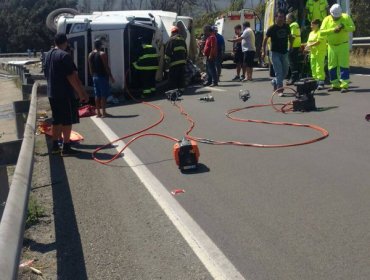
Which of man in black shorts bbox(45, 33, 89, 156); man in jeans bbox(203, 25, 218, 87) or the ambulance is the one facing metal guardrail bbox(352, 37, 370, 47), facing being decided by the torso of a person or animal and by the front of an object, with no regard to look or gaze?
the man in black shorts

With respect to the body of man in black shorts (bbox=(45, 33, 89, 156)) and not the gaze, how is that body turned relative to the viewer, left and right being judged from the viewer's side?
facing away from the viewer and to the right of the viewer

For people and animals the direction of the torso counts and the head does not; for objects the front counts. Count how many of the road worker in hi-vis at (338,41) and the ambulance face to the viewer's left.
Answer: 0

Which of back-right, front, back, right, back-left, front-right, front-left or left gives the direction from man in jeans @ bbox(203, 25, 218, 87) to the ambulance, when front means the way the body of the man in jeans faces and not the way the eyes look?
right

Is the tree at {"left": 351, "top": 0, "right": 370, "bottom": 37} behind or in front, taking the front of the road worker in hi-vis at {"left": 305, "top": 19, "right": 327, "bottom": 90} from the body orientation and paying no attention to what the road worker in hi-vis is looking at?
behind

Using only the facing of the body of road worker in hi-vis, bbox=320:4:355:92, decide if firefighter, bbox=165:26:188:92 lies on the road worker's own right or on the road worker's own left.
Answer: on the road worker's own right

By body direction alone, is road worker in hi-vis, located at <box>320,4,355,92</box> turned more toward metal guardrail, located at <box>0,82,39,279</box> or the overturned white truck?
the metal guardrail

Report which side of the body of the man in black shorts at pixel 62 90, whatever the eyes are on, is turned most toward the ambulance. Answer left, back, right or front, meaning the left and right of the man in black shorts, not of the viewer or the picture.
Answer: front

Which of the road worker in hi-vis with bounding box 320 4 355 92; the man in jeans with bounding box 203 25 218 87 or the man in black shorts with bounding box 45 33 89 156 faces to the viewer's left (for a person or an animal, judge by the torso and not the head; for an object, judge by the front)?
the man in jeans

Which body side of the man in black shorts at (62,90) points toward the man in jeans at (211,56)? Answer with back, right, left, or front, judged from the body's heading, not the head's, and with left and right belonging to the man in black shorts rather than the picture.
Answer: front

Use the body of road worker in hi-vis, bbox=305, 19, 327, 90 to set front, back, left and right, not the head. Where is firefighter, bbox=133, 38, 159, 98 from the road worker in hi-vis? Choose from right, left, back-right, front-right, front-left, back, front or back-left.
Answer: front-right

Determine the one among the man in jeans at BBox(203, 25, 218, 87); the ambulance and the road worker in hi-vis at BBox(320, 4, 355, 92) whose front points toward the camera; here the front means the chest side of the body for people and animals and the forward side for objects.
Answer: the road worker in hi-vis

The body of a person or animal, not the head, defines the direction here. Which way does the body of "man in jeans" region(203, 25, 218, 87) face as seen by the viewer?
to the viewer's left

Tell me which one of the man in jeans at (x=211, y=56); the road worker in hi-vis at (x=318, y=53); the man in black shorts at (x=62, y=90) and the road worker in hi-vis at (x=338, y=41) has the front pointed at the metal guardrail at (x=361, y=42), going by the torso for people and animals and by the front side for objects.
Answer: the man in black shorts
